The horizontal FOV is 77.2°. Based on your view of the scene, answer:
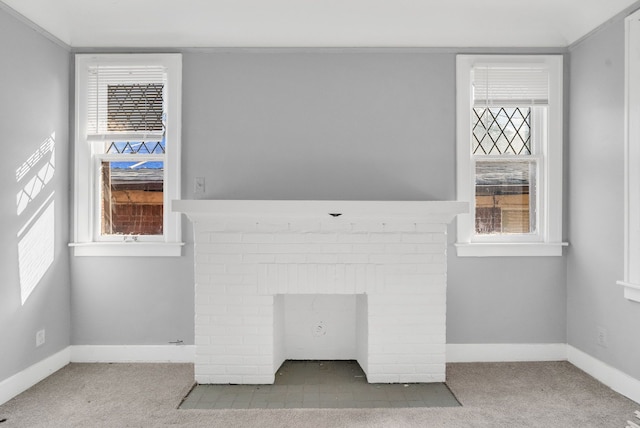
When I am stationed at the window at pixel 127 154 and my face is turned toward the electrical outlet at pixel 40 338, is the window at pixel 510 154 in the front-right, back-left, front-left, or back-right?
back-left

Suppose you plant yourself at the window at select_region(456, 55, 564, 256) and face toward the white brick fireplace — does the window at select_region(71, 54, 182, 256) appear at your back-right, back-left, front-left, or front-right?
front-right

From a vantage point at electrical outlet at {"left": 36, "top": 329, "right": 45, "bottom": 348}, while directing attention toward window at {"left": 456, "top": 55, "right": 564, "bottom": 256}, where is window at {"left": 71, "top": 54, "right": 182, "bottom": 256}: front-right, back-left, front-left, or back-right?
front-left

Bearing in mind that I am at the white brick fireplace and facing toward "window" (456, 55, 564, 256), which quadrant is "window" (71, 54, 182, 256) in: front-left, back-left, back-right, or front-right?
back-left

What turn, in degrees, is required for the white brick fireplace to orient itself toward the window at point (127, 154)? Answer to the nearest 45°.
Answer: approximately 90° to its right

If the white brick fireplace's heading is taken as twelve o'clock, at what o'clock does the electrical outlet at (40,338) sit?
The electrical outlet is roughly at 3 o'clock from the white brick fireplace.

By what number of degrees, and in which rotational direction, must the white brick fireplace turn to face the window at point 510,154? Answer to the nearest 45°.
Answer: approximately 90° to its left

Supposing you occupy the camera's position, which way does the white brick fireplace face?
facing the viewer
